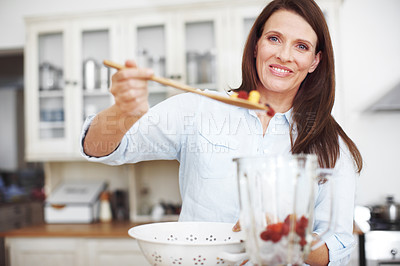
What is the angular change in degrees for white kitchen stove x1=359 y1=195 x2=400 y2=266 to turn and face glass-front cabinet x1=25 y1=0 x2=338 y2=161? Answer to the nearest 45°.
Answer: approximately 90° to its right

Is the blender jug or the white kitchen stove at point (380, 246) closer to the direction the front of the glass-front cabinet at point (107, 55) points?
the blender jug

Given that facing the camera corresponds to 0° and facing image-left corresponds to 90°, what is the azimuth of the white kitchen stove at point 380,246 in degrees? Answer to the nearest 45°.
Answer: approximately 0°

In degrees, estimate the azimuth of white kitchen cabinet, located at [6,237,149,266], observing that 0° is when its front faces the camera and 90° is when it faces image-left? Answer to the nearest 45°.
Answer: approximately 0°
